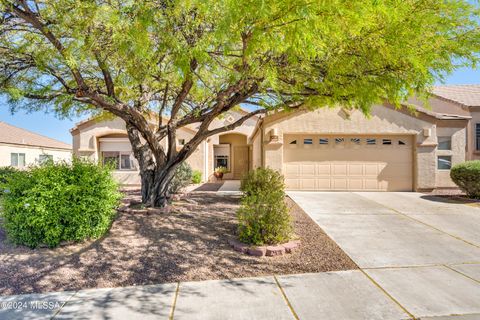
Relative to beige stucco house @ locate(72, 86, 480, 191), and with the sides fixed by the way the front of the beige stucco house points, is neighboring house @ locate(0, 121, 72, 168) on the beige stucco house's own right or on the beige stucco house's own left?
on the beige stucco house's own right

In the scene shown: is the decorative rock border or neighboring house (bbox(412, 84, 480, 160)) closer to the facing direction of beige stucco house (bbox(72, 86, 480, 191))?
the decorative rock border

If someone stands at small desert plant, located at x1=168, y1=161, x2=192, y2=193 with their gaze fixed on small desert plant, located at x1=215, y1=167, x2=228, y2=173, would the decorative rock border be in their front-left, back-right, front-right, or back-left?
back-right

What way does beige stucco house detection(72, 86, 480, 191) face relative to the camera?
toward the camera

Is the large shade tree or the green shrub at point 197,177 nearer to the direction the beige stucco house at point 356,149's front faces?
the large shade tree

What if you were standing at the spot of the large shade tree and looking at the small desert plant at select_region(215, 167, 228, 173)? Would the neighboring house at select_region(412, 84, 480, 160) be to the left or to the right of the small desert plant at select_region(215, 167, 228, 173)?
right

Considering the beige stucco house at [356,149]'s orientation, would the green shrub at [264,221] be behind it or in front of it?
in front

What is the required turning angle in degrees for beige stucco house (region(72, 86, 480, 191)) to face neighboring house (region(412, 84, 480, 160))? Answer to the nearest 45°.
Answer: approximately 135° to its left

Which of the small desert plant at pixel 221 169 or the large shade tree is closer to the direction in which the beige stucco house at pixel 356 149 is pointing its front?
the large shade tree

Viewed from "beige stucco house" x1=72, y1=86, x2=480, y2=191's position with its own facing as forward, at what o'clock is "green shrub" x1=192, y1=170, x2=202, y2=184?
The green shrub is roughly at 1 o'clock from the beige stucco house.

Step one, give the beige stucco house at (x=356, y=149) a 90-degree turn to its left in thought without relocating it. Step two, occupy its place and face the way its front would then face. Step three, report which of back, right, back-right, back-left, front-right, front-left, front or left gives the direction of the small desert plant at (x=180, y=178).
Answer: back
